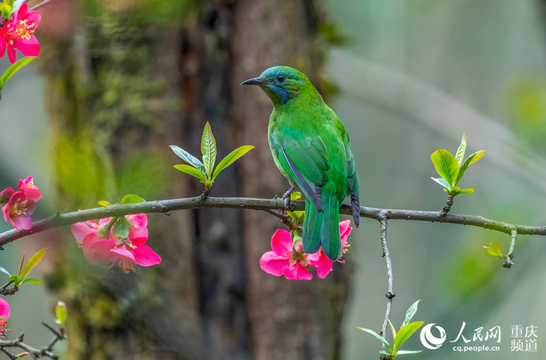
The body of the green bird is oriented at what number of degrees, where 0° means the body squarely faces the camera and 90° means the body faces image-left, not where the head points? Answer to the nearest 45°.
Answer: approximately 135°

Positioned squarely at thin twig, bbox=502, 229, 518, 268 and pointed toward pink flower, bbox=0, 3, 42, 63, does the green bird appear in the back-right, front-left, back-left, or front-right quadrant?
front-right

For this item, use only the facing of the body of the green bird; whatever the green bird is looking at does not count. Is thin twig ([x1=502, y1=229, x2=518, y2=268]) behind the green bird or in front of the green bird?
behind

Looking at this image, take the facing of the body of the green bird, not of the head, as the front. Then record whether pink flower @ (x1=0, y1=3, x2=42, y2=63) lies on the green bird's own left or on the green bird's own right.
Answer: on the green bird's own left

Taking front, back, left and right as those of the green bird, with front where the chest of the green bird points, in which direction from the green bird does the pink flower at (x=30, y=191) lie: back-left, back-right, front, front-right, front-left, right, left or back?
left
